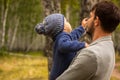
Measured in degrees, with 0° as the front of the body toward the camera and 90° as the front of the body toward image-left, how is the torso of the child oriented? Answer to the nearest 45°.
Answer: approximately 270°

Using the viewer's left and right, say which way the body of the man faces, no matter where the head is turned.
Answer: facing away from the viewer and to the left of the viewer
